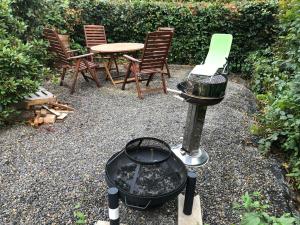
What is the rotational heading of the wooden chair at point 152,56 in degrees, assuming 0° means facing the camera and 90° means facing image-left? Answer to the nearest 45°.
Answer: approximately 135°

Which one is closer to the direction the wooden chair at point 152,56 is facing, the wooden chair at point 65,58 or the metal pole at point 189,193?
the wooden chair

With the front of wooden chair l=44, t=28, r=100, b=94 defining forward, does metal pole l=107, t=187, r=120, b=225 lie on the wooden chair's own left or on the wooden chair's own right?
on the wooden chair's own right

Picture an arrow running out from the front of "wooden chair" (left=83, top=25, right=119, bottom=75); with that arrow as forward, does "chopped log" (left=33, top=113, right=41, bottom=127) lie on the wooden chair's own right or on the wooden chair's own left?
on the wooden chair's own right

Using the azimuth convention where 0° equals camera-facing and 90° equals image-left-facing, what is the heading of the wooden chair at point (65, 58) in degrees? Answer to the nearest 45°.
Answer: approximately 225°

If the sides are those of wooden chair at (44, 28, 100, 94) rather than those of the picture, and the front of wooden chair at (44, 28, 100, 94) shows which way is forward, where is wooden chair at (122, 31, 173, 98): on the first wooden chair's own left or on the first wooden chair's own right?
on the first wooden chair's own right

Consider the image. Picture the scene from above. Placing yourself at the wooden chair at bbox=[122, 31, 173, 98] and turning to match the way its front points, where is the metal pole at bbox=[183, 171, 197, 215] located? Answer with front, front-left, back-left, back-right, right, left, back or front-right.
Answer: back-left

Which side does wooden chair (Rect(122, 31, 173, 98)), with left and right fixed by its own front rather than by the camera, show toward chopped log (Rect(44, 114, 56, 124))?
left

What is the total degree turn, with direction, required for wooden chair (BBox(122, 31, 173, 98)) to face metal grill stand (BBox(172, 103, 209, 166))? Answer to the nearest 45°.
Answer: approximately 135° to its left

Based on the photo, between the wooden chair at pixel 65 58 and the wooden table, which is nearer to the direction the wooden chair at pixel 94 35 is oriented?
the wooden table

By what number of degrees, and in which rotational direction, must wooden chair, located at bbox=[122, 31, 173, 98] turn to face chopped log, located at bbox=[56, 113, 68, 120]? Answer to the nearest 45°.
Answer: approximately 90° to its left
